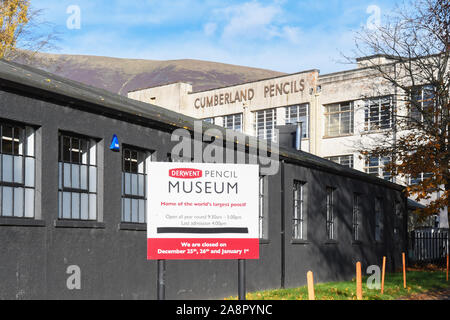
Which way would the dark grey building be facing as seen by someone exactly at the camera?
facing the viewer and to the right of the viewer

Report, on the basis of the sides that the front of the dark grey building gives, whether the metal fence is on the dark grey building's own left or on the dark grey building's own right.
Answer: on the dark grey building's own left
